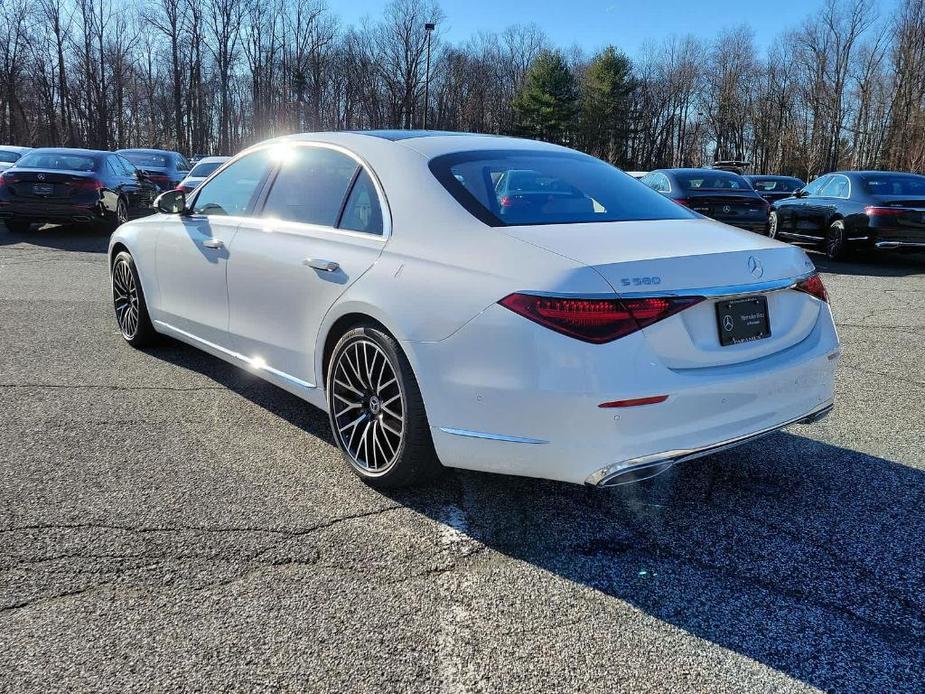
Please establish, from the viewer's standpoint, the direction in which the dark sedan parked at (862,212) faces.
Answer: facing away from the viewer and to the left of the viewer

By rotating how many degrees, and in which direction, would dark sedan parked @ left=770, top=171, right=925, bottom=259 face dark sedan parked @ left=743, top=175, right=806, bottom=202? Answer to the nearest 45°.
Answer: approximately 45° to its right

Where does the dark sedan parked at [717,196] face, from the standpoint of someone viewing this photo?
facing away from the viewer and to the left of the viewer

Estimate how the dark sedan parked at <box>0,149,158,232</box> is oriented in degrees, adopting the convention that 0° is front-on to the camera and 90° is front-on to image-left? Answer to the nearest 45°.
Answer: approximately 225°

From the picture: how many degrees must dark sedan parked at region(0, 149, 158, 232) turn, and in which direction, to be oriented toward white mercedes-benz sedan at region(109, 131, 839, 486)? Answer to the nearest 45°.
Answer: approximately 135° to its right

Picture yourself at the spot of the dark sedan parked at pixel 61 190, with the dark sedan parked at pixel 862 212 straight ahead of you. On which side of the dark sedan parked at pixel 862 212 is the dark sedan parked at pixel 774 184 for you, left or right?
left

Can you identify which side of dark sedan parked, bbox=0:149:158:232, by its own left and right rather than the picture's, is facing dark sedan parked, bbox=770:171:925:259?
right

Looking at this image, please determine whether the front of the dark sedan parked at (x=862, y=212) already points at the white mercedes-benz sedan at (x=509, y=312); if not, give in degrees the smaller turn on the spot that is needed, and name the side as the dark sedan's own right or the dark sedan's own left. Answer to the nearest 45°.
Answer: approximately 135° to the dark sedan's own left

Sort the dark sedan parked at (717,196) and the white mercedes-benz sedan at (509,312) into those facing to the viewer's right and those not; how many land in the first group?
0

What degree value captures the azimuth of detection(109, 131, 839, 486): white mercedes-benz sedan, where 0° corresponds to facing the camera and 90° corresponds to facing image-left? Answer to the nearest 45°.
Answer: approximately 135°
